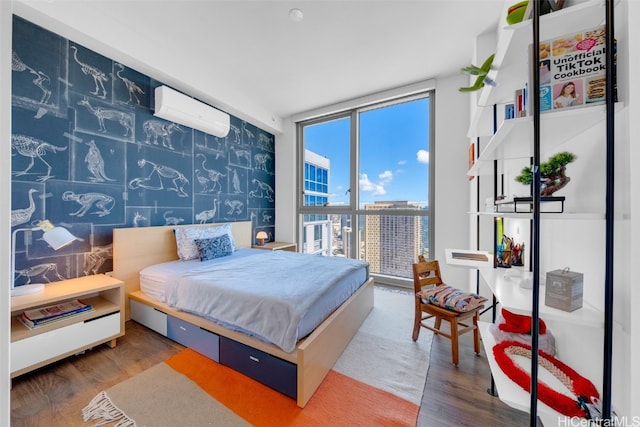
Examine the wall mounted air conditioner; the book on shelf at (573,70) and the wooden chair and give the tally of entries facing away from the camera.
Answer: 0

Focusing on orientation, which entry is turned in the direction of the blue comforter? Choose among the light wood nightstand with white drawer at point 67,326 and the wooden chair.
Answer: the light wood nightstand with white drawer

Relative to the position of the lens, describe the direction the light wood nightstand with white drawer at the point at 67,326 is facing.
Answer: facing the viewer and to the right of the viewer

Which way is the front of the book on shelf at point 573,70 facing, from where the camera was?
facing the viewer and to the left of the viewer

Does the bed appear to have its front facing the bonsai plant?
yes

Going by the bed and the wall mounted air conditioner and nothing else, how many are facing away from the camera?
0

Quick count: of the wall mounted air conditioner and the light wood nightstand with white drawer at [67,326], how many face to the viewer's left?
0
